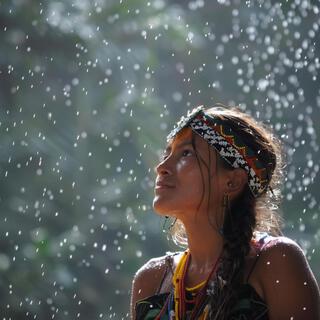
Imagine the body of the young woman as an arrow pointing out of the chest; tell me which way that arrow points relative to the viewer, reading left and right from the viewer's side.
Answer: facing the viewer and to the left of the viewer
